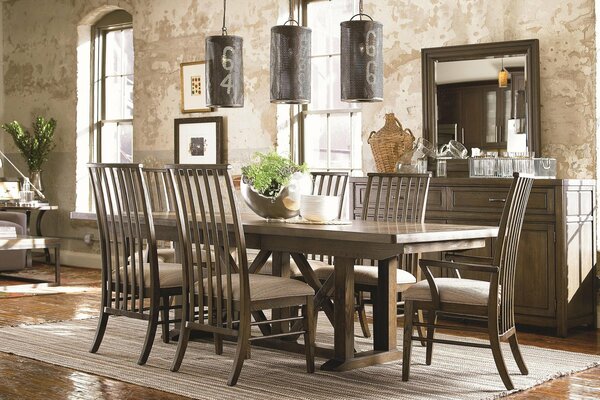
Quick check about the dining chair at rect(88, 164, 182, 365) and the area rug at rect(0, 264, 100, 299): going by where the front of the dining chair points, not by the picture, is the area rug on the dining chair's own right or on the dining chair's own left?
on the dining chair's own left

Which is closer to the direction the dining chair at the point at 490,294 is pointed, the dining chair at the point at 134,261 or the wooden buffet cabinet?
the dining chair

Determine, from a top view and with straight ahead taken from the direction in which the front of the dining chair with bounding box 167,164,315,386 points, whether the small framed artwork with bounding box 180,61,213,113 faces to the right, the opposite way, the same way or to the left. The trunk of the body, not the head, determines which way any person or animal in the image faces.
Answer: the opposite way

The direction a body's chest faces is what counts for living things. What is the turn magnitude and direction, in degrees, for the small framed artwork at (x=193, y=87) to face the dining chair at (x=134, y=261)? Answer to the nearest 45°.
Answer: approximately 45° to its left

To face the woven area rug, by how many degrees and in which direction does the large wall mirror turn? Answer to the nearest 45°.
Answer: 0° — it already faces it

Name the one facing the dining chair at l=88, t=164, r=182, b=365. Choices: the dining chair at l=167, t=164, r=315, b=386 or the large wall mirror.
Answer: the large wall mirror

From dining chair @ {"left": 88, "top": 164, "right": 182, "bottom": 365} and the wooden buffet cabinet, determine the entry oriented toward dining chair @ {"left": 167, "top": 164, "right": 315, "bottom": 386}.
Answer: the wooden buffet cabinet

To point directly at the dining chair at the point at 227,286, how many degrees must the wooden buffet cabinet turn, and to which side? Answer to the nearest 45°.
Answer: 0° — it already faces it

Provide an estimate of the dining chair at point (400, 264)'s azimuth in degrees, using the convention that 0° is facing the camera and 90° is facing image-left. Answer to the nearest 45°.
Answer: approximately 45°

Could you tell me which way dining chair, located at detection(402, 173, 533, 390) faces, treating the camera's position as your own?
facing to the left of the viewer

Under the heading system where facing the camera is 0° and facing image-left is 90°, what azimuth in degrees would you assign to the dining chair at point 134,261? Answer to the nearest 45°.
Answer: approximately 225°

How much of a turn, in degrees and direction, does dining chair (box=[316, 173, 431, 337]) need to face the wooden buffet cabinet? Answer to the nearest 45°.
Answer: approximately 180°

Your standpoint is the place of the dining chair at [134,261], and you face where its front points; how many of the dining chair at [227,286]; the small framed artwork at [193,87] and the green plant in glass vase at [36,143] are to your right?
1

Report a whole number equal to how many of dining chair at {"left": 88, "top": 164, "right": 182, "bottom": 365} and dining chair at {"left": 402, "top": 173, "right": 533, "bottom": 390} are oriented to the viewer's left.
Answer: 1

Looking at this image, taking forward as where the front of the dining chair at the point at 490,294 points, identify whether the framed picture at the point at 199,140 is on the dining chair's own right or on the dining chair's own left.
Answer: on the dining chair's own right
